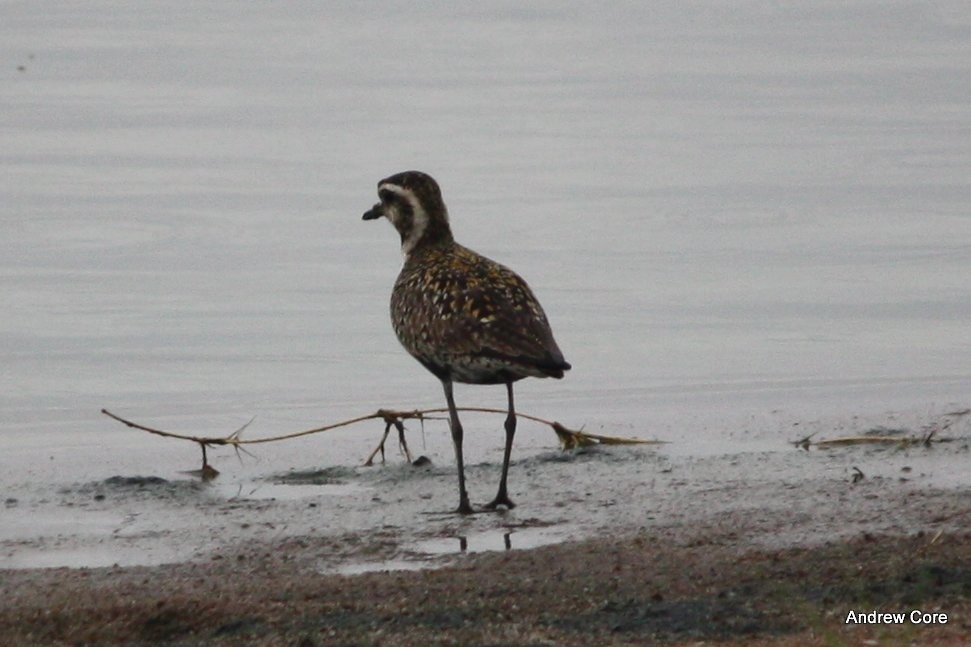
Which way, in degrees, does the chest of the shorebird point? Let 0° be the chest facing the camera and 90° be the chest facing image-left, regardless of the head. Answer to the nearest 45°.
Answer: approximately 135°
